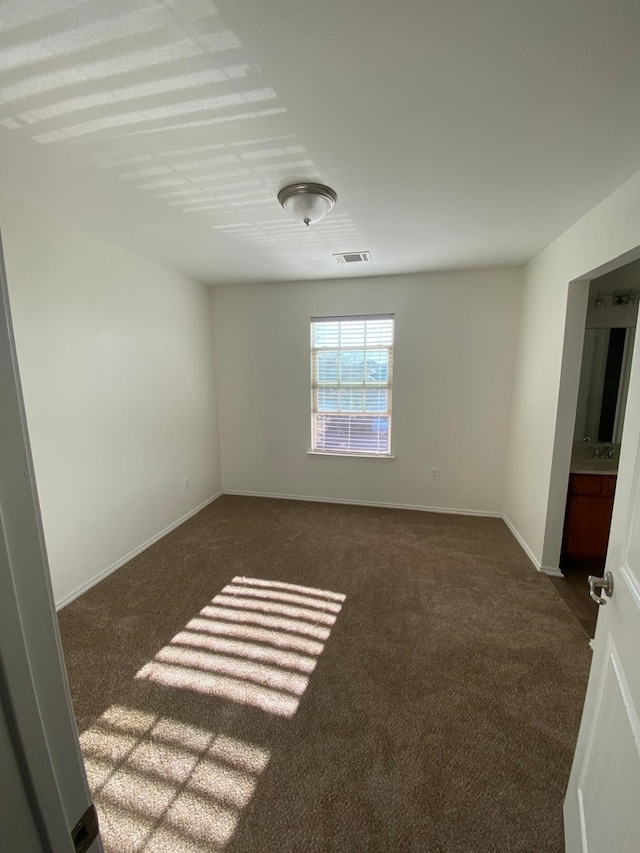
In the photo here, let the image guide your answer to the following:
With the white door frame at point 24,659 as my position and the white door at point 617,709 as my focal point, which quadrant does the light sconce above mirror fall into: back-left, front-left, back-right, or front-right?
front-left

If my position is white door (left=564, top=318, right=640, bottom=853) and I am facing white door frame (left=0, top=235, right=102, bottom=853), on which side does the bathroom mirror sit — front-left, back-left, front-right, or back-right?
back-right

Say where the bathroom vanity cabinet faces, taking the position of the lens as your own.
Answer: facing the viewer

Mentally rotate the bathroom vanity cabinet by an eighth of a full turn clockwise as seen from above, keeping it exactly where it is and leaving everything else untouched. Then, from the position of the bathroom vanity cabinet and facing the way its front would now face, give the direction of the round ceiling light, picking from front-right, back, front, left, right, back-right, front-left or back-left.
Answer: front

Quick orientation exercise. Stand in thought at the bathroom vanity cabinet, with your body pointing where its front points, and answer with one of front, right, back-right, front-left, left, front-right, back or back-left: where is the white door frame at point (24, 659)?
front

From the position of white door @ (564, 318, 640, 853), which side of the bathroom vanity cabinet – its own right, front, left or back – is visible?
front
